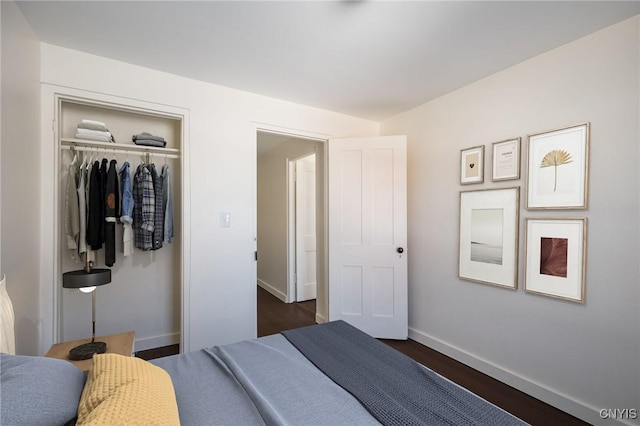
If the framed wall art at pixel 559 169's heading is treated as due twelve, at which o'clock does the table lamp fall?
The table lamp is roughly at 12 o'clock from the framed wall art.

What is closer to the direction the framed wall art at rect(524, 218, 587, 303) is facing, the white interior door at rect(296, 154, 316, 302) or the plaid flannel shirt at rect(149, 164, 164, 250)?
the plaid flannel shirt

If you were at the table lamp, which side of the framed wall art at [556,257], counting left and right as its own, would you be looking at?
front

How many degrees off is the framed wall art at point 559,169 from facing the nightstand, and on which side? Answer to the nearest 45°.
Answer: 0° — it already faces it

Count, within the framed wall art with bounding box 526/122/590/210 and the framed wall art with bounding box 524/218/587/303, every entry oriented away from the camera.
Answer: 0

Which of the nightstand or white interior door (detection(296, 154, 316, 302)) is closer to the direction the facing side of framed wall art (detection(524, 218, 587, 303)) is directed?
the nightstand

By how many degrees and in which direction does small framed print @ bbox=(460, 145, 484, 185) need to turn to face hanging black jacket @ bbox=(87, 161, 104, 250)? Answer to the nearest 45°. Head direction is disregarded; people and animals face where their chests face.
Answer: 0° — it already faces it

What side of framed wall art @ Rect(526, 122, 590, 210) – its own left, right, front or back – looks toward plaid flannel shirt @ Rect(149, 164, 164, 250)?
front

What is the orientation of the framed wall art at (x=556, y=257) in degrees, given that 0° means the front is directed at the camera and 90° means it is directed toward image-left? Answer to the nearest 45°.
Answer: approximately 45°

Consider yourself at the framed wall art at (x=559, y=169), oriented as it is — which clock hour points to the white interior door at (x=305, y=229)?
The white interior door is roughly at 2 o'clock from the framed wall art.

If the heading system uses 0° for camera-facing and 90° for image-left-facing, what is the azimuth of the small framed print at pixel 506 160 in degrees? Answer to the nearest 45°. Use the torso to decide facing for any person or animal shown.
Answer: approximately 45°

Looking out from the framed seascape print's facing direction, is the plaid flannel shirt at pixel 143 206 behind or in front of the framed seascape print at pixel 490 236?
in front

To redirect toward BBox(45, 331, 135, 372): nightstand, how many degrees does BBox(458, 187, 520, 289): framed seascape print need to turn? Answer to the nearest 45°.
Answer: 0° — it already faces it

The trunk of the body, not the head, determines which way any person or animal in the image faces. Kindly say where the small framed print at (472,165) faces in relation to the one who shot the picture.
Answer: facing the viewer and to the left of the viewer
